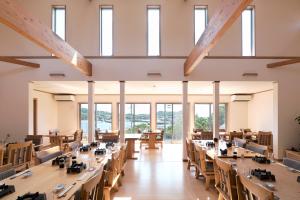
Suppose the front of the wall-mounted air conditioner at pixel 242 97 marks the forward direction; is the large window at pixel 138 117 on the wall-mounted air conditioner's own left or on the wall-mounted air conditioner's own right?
on the wall-mounted air conditioner's own right

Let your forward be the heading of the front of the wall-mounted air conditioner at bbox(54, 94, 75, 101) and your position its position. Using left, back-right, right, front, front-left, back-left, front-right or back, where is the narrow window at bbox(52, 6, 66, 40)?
front

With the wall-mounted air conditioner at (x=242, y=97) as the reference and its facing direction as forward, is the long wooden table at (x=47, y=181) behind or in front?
in front

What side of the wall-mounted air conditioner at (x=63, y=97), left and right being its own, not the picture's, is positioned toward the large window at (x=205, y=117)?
left

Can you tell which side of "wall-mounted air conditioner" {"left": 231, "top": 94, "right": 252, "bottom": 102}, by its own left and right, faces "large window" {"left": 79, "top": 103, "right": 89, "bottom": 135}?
right

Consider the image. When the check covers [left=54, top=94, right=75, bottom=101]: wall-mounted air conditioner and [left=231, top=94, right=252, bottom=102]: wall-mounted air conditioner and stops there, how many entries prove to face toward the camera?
2

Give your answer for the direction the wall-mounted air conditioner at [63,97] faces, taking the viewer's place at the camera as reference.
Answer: facing the viewer

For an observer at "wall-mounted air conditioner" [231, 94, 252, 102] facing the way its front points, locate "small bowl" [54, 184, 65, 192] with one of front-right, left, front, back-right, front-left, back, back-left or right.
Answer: front

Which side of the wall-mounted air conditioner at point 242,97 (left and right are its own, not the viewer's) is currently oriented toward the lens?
front

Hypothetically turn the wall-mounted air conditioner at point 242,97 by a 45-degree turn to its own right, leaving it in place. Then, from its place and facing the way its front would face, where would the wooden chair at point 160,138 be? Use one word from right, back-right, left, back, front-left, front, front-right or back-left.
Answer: front

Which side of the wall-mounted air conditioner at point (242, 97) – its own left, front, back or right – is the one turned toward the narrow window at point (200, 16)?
front

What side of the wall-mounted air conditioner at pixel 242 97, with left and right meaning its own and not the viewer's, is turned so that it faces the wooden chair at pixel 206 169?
front

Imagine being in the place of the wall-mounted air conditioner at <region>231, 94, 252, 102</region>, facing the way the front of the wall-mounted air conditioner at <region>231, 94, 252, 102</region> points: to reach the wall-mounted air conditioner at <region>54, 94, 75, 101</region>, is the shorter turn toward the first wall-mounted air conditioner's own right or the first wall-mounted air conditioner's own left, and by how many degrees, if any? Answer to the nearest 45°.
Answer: approximately 90° to the first wall-mounted air conditioner's own right

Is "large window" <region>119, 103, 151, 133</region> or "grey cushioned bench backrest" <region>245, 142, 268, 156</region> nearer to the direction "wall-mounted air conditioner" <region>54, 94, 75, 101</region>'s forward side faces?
the grey cushioned bench backrest

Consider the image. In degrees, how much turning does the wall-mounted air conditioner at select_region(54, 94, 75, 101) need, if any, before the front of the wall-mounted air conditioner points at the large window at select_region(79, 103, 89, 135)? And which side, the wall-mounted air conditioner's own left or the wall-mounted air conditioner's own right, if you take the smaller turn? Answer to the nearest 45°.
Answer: approximately 135° to the wall-mounted air conditioner's own left

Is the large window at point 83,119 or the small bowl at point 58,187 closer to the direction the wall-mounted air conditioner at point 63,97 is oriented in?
the small bowl

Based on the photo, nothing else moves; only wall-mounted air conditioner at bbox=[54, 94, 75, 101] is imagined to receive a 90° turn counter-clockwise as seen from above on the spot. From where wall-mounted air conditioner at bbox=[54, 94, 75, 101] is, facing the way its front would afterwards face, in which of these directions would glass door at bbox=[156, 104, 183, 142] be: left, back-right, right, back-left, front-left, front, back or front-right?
front
